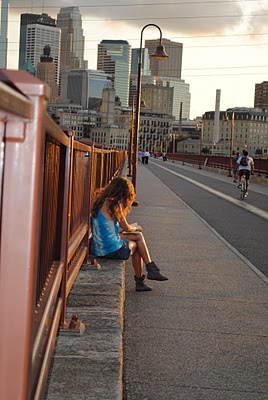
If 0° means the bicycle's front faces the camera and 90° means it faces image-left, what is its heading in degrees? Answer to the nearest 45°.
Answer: approximately 180°

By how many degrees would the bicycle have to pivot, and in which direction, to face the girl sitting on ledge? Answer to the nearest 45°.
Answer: approximately 180°
